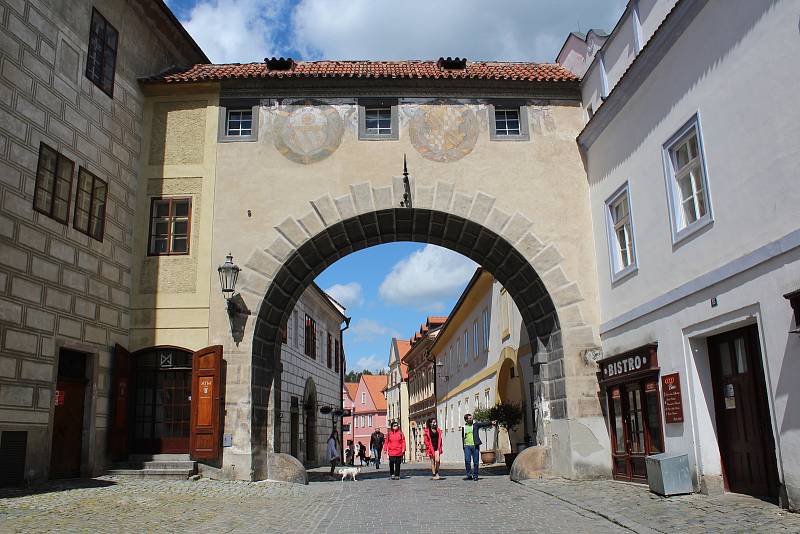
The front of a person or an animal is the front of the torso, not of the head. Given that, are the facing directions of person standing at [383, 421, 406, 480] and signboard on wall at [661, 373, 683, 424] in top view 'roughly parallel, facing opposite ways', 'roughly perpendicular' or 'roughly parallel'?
roughly perpendicular

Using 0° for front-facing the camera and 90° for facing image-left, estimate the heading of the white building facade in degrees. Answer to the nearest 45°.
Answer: approximately 45°

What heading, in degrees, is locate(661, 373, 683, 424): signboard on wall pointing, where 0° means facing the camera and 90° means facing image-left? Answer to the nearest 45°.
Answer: approximately 45°

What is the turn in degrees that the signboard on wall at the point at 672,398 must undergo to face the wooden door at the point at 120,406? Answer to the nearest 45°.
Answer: approximately 45° to its right

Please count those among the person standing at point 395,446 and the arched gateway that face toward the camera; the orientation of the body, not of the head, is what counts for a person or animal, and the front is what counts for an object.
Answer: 2

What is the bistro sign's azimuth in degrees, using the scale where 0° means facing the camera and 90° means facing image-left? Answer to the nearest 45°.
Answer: approximately 45°

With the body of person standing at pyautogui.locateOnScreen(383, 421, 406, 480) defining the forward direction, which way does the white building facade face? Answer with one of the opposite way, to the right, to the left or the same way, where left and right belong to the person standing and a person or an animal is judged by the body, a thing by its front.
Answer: to the right
